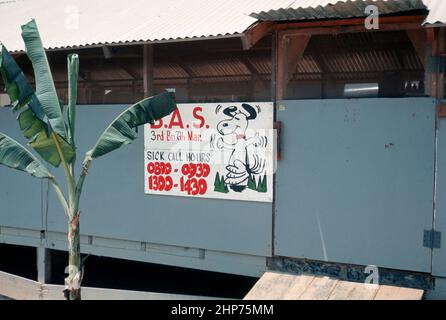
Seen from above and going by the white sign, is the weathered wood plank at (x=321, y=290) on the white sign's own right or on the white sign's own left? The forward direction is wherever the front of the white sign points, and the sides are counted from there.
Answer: on the white sign's own left

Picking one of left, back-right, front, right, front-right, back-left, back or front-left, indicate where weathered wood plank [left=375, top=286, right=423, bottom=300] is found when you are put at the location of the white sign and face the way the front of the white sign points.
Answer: left

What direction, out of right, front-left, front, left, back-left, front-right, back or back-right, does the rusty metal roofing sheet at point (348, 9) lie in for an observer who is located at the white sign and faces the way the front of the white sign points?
left

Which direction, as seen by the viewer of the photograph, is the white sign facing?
facing the viewer and to the left of the viewer

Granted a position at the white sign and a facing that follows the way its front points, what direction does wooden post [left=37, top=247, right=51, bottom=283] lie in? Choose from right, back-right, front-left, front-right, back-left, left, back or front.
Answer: right

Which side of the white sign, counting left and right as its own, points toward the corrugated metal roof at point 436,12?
left
